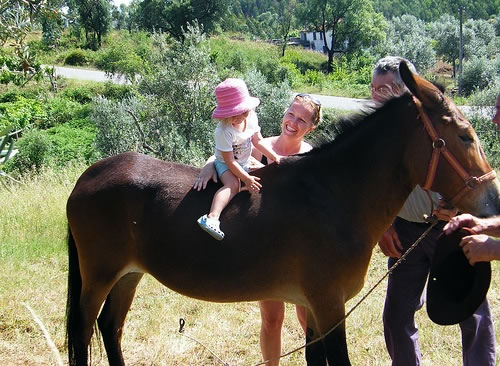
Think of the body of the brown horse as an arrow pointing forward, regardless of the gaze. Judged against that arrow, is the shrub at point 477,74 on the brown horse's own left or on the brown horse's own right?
on the brown horse's own left

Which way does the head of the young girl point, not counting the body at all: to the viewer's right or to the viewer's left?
to the viewer's right

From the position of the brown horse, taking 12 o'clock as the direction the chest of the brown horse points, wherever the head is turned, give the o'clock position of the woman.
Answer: The woman is roughly at 9 o'clock from the brown horse.

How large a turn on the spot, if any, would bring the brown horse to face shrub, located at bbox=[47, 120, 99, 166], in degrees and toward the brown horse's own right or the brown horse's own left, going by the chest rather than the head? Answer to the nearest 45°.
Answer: approximately 135° to the brown horse's own left

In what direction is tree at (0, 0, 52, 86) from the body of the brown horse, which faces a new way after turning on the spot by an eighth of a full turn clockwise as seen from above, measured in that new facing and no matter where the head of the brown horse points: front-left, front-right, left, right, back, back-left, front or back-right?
back

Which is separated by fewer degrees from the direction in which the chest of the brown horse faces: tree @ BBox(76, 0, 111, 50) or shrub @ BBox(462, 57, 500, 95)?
the shrub

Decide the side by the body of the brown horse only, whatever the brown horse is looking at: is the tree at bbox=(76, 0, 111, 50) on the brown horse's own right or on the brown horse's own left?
on the brown horse's own left

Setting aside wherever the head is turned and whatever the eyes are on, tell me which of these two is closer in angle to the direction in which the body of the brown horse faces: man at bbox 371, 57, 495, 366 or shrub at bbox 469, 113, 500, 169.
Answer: the man

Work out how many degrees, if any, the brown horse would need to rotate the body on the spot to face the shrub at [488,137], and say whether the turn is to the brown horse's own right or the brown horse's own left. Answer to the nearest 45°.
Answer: approximately 45° to the brown horse's own left

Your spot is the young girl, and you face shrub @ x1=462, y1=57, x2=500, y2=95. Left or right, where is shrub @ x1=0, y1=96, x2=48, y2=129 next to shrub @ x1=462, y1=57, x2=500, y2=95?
left

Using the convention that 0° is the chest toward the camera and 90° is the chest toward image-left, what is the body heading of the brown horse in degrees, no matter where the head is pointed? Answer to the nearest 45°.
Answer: approximately 270°

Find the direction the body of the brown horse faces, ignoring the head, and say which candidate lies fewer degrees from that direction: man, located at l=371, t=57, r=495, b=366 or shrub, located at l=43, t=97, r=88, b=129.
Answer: the man

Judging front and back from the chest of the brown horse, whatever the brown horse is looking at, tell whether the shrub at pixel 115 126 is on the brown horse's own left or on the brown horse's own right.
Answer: on the brown horse's own left

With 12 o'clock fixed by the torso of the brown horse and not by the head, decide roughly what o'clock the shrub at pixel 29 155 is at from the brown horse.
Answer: The shrub is roughly at 8 o'clock from the brown horse.

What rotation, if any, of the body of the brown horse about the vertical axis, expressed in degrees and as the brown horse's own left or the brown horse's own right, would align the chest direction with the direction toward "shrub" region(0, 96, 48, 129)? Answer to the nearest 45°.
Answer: approximately 135° to the brown horse's own left

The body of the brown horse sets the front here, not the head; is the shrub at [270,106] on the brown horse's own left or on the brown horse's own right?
on the brown horse's own left

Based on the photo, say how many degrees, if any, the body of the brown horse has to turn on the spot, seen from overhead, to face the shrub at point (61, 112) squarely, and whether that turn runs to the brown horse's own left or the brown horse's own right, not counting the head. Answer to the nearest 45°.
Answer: approximately 135° to the brown horse's own left
